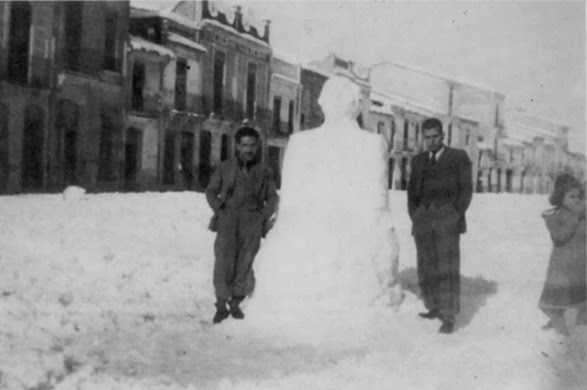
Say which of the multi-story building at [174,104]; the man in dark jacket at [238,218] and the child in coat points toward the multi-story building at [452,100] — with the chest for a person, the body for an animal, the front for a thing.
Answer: the multi-story building at [174,104]

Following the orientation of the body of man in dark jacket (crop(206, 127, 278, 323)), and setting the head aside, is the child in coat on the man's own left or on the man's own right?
on the man's own left

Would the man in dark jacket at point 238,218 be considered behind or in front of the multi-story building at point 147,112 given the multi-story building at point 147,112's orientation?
in front

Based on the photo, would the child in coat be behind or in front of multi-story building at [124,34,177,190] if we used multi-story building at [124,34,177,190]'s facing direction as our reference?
in front

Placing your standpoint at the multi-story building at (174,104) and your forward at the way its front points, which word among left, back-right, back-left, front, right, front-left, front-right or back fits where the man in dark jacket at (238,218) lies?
front-right

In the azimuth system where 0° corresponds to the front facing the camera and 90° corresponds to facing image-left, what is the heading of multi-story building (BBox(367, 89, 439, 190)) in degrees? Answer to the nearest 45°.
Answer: approximately 315°

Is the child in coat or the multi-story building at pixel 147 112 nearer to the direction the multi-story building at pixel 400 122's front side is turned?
the child in coat
